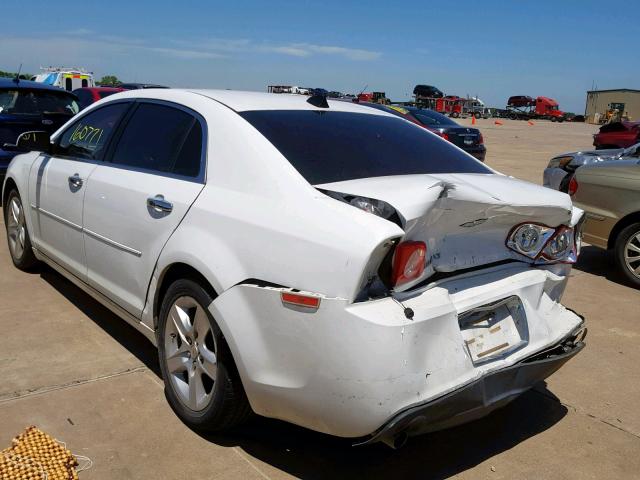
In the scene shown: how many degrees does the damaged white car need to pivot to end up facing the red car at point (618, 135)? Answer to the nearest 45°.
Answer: approximately 90° to its right

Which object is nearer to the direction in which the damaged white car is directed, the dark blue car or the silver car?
the dark blue car

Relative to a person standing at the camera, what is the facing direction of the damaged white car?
facing away from the viewer and to the left of the viewer

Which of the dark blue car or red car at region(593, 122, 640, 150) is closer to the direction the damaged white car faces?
the dark blue car

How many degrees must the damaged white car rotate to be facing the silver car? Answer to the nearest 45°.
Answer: approximately 90° to its right

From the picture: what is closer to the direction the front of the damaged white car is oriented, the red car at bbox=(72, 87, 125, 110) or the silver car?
the red car
